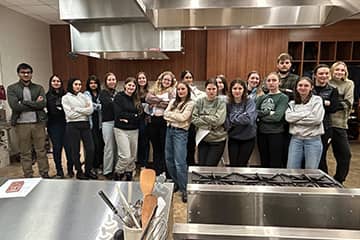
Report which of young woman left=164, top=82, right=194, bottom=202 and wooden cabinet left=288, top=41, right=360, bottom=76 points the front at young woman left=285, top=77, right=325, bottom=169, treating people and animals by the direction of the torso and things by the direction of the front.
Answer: the wooden cabinet

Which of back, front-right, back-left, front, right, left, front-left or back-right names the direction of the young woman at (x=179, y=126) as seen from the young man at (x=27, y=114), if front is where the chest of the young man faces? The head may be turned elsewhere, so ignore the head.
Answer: front-left

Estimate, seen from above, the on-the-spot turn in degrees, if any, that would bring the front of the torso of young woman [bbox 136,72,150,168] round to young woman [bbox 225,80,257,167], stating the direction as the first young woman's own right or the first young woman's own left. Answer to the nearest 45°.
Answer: approximately 45° to the first young woman's own left

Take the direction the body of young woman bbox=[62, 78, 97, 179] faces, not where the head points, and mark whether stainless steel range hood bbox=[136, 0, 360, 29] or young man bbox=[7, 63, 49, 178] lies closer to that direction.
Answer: the stainless steel range hood

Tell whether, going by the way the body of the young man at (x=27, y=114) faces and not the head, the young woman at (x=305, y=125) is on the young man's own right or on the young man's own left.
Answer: on the young man's own left

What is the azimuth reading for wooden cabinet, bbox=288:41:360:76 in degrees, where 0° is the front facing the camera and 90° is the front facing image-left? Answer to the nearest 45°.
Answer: approximately 0°
